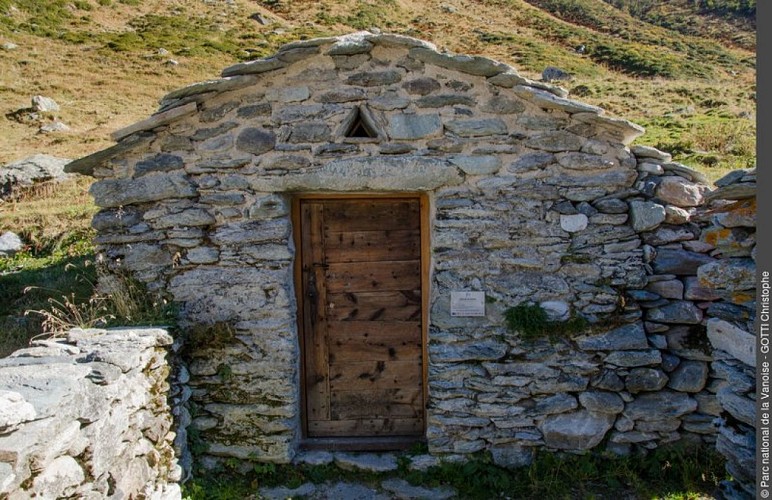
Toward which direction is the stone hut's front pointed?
toward the camera

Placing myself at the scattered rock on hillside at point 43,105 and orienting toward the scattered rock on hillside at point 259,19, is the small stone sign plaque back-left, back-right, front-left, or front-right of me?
back-right

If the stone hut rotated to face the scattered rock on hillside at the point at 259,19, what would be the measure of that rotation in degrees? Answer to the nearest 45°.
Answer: approximately 180°

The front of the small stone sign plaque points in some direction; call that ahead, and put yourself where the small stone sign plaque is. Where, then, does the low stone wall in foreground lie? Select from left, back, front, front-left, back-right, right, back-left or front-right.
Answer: front-right

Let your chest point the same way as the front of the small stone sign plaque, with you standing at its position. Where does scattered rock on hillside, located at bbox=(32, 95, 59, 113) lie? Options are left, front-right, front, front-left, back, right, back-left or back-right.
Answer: back-right

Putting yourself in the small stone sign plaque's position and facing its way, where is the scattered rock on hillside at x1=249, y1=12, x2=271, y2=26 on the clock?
The scattered rock on hillside is roughly at 5 o'clock from the small stone sign plaque.

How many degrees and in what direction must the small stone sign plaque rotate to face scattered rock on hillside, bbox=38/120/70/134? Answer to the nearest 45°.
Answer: approximately 135° to its right

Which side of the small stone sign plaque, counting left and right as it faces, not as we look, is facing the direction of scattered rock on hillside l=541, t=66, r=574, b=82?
back

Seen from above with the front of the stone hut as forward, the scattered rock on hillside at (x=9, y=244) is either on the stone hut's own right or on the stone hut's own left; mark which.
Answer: on the stone hut's own right

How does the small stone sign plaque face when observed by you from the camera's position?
facing the viewer

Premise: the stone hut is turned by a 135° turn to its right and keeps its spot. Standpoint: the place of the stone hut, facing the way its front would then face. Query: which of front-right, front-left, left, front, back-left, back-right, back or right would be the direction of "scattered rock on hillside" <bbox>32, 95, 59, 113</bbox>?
front

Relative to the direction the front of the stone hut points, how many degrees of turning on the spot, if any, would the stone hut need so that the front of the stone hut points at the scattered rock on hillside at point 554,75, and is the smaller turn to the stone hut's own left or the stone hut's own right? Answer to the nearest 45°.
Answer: approximately 180°
